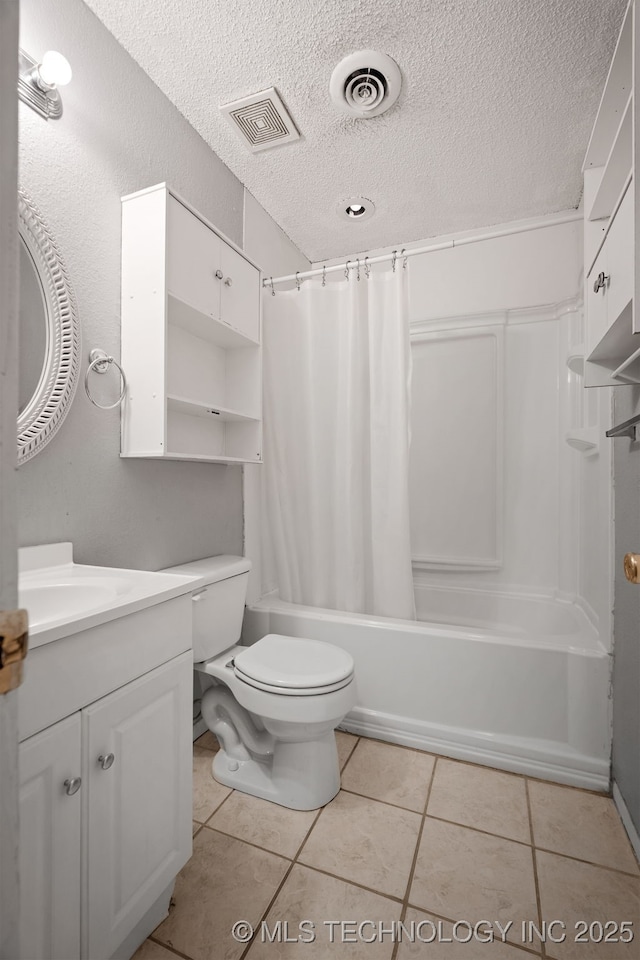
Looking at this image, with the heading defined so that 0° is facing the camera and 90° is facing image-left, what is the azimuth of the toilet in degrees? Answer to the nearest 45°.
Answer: approximately 315°

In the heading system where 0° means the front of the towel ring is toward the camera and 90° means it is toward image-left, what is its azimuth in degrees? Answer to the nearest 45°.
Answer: approximately 315°

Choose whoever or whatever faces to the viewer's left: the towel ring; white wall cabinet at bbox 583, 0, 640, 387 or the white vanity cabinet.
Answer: the white wall cabinet

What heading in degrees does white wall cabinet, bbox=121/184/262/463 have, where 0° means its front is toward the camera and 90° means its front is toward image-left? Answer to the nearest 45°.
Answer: approximately 315°

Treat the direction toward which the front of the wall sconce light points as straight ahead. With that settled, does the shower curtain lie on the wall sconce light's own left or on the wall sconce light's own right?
on the wall sconce light's own left

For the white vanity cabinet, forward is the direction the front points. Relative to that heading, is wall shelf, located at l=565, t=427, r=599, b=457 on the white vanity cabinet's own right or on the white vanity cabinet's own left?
on the white vanity cabinet's own left

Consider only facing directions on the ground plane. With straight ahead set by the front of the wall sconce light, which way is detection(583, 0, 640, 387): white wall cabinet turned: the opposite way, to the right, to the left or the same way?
the opposite way

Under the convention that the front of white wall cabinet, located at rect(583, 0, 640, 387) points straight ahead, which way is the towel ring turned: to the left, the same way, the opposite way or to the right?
the opposite way
